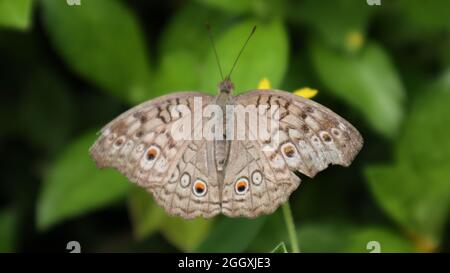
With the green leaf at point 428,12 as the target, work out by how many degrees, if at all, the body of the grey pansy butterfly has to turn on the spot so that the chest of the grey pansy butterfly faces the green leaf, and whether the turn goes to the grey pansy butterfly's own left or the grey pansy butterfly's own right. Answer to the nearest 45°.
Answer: approximately 45° to the grey pansy butterfly's own right

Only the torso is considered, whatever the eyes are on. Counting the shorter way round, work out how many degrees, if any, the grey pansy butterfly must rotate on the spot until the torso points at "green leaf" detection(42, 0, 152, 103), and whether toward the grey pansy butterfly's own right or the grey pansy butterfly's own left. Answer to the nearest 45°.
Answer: approximately 45° to the grey pansy butterfly's own left

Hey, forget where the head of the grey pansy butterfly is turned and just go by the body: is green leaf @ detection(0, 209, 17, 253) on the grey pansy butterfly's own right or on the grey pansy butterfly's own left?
on the grey pansy butterfly's own left

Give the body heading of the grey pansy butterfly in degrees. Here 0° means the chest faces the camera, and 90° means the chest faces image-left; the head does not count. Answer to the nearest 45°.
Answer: approximately 180°

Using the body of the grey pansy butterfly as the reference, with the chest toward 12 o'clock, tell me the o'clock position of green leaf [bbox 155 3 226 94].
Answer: The green leaf is roughly at 12 o'clock from the grey pansy butterfly.

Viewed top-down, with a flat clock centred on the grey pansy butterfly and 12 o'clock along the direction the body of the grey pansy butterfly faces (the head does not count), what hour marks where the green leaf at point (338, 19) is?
The green leaf is roughly at 1 o'clock from the grey pansy butterfly.

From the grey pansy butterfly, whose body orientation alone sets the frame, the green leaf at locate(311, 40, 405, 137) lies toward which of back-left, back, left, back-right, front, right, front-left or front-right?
front-right

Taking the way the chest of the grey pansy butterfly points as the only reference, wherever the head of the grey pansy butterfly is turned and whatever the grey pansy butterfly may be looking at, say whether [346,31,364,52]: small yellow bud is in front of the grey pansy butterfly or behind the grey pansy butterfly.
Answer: in front
